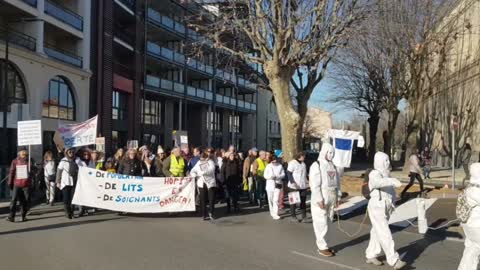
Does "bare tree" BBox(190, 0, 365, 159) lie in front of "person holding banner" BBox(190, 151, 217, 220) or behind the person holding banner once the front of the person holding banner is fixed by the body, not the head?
behind

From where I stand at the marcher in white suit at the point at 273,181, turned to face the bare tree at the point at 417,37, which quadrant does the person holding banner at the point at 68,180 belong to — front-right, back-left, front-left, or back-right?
back-left

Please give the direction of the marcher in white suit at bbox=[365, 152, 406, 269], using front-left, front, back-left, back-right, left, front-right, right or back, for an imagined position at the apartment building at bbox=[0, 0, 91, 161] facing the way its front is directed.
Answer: front-right

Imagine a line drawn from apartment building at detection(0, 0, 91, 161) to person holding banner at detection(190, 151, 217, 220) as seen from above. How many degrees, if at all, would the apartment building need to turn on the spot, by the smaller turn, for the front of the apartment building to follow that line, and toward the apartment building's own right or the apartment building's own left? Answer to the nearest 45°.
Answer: approximately 45° to the apartment building's own right
